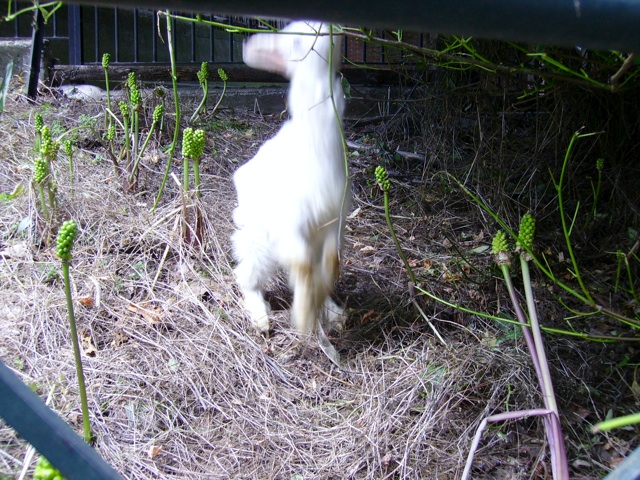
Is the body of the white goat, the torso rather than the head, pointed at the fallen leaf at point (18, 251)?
no

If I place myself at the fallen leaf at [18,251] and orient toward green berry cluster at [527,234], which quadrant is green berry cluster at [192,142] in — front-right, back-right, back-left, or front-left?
front-left

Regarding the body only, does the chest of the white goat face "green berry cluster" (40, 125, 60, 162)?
no

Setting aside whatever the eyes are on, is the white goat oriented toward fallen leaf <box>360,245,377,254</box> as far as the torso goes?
no
